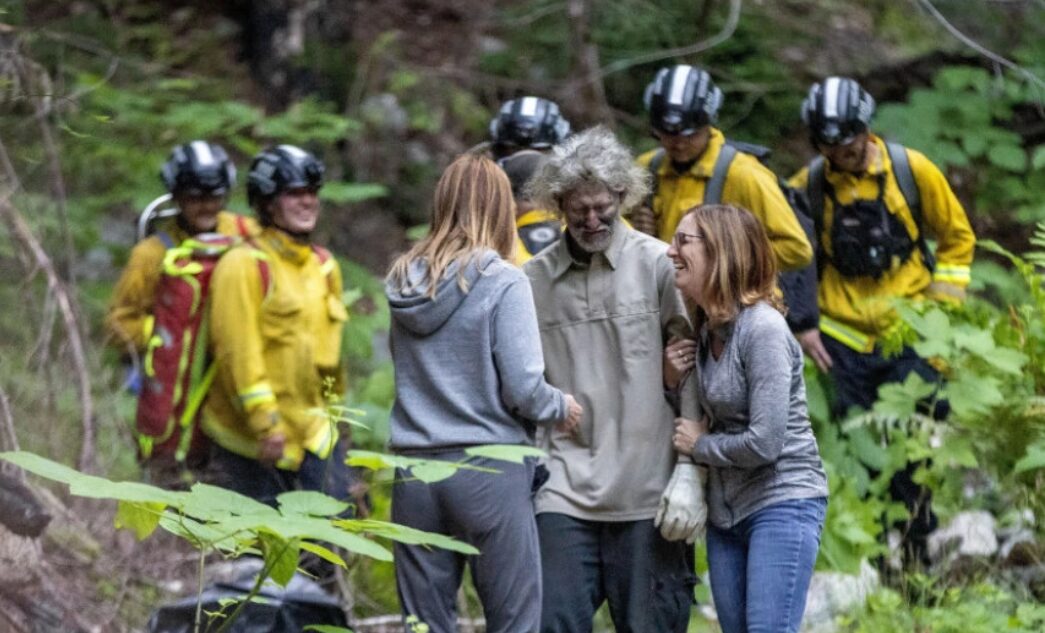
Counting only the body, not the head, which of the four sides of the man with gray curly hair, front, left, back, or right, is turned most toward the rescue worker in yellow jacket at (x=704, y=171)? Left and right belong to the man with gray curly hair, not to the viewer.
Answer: back

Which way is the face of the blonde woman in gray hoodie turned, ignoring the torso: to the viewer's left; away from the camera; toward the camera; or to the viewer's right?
away from the camera

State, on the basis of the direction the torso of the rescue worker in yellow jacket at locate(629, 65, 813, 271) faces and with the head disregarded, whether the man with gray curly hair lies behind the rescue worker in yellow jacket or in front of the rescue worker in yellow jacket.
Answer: in front

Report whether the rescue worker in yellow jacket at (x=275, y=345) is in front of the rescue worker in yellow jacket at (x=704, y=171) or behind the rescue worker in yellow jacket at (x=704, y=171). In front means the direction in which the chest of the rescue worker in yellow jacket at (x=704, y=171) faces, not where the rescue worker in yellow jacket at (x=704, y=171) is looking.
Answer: in front

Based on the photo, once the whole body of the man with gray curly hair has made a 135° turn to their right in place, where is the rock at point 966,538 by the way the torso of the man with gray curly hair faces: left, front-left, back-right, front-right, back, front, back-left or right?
right

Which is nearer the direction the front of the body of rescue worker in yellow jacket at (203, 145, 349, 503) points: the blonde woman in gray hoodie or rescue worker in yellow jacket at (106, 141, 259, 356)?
the blonde woman in gray hoodie

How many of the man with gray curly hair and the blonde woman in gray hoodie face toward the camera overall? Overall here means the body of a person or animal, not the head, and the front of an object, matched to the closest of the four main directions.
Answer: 1

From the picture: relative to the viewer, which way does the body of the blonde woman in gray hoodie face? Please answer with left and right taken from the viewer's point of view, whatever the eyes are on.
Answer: facing away from the viewer and to the right of the viewer

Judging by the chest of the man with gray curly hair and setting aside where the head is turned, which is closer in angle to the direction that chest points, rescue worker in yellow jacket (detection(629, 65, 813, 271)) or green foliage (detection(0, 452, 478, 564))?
the green foliage

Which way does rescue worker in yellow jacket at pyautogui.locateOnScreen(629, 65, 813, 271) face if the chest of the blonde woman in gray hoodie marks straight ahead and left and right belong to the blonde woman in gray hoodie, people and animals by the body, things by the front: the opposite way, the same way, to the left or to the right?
the opposite way
